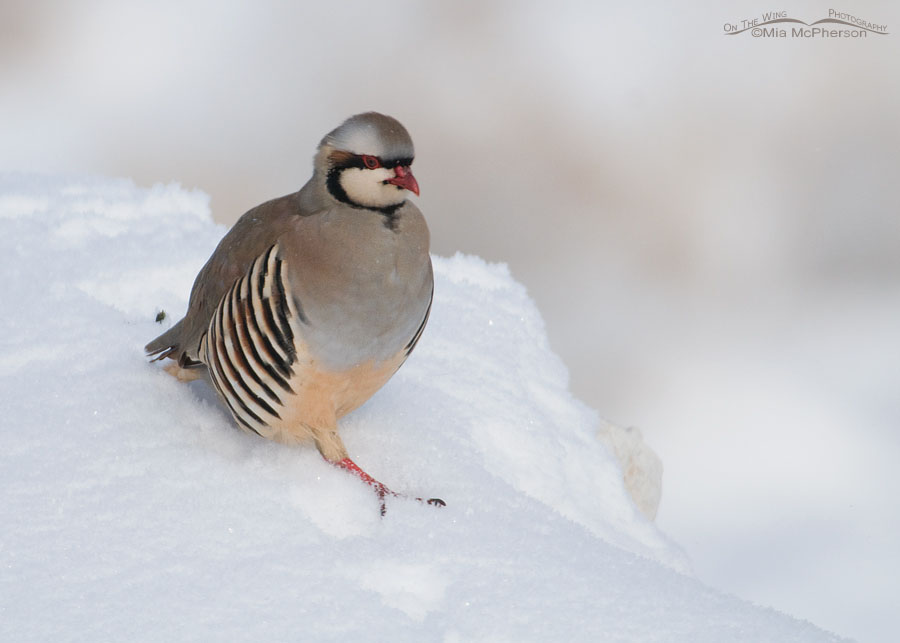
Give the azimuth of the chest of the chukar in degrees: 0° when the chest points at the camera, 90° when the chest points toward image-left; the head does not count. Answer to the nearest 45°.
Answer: approximately 315°
